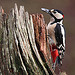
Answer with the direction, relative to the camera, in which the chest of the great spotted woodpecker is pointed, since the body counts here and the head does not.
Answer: to the viewer's left
